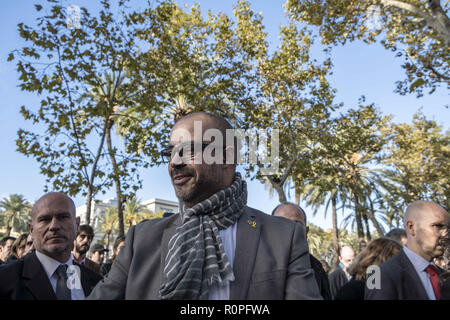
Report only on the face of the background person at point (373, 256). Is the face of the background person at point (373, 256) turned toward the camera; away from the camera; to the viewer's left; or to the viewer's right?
away from the camera

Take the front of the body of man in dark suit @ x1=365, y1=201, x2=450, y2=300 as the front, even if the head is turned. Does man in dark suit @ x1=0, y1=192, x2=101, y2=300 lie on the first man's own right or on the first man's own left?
on the first man's own right

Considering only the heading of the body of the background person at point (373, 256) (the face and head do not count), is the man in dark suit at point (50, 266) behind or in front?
behind

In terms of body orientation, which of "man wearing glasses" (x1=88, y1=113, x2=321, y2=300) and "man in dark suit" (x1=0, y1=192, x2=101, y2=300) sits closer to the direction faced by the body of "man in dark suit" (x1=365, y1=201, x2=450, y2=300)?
the man wearing glasses

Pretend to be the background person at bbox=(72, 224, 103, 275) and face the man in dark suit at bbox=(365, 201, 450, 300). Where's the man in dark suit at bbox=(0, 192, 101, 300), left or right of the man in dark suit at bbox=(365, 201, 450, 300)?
right

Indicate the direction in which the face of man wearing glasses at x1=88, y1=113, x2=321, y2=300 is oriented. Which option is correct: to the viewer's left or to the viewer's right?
to the viewer's left
